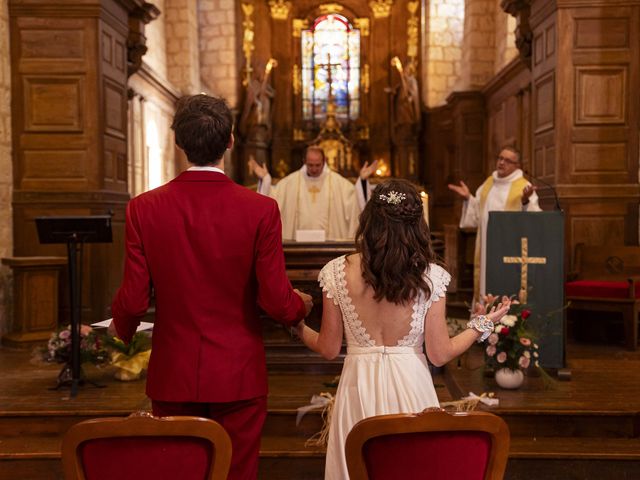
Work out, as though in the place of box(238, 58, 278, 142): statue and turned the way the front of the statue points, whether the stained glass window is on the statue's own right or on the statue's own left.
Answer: on the statue's own left

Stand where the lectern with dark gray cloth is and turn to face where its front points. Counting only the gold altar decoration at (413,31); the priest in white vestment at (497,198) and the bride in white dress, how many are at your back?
2

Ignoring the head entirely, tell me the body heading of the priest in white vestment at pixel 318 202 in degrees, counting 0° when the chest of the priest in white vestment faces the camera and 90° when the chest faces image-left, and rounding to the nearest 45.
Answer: approximately 0°

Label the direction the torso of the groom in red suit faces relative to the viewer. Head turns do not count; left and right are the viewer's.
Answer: facing away from the viewer

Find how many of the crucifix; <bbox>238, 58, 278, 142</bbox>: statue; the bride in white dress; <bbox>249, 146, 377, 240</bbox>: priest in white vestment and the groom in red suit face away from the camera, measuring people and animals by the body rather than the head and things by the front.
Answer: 2

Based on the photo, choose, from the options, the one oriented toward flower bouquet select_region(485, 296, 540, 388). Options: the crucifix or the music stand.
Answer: the crucifix

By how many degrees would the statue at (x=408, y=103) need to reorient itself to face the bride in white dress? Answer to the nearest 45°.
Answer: approximately 45° to its left

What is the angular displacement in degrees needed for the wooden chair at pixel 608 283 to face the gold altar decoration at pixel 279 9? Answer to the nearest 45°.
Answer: approximately 90° to its right

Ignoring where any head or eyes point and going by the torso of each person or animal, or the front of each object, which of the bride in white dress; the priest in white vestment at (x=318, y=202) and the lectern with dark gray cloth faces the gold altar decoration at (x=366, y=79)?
the bride in white dress
